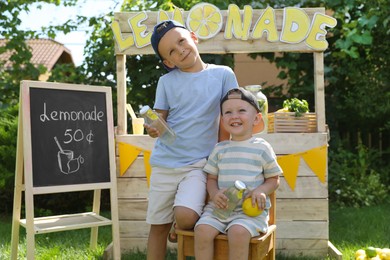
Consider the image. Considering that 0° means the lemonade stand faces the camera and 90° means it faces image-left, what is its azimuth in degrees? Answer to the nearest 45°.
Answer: approximately 0°

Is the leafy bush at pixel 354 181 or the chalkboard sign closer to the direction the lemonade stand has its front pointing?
the chalkboard sign

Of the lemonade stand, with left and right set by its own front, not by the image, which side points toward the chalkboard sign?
right

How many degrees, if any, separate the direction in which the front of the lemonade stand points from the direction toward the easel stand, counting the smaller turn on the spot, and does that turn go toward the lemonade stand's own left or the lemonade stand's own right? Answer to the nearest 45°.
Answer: approximately 90° to the lemonade stand's own right

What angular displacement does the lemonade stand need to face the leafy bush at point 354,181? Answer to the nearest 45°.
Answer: approximately 135° to its left

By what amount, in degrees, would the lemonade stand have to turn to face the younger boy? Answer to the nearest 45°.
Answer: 0° — it already faces them
